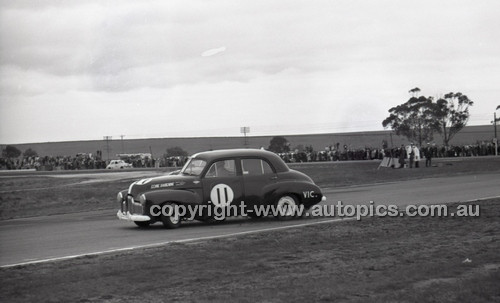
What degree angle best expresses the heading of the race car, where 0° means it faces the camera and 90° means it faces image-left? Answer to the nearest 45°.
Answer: approximately 45°
